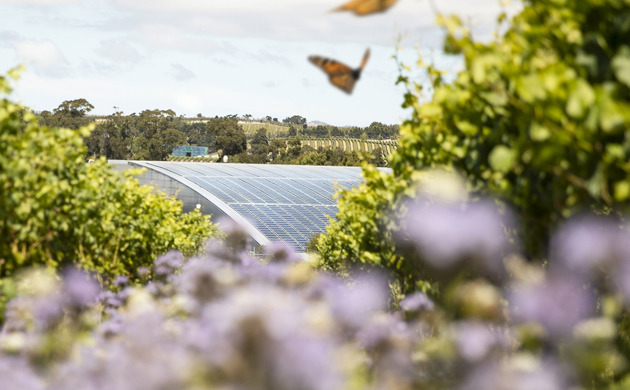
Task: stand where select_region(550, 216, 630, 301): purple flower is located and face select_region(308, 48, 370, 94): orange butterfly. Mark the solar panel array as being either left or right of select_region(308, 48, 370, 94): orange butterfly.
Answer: right

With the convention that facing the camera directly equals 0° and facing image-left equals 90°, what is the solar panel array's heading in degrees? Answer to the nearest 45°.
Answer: approximately 315°

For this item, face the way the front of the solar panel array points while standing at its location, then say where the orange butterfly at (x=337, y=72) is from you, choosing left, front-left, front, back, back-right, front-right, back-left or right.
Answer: front-right

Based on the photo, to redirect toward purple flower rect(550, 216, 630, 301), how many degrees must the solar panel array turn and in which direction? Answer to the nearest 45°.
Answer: approximately 45° to its right

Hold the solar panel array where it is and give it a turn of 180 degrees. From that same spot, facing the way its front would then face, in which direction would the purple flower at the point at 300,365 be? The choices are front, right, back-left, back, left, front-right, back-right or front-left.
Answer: back-left

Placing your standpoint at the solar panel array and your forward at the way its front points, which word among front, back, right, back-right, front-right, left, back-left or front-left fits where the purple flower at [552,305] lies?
front-right

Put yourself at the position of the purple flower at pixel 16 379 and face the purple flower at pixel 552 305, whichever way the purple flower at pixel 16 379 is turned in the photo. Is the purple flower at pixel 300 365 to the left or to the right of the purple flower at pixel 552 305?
right
